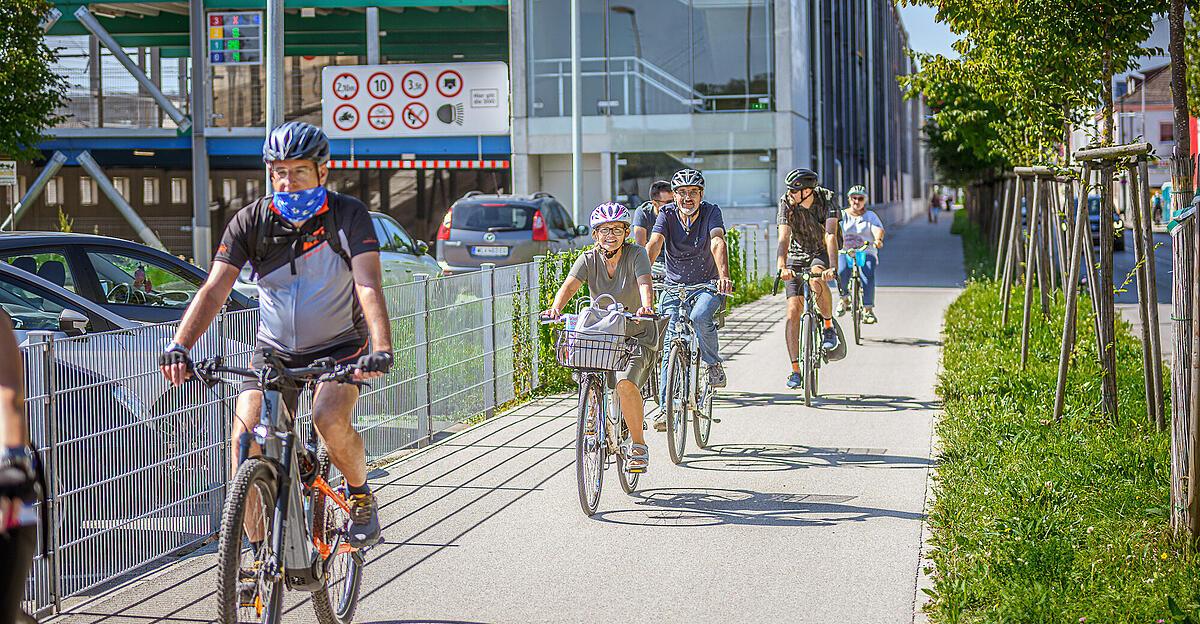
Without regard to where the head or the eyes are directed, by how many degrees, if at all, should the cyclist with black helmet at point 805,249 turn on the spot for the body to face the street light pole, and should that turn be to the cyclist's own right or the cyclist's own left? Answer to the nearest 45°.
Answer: approximately 180°

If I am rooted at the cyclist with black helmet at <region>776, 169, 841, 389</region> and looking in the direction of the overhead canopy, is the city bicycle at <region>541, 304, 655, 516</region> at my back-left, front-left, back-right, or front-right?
back-left

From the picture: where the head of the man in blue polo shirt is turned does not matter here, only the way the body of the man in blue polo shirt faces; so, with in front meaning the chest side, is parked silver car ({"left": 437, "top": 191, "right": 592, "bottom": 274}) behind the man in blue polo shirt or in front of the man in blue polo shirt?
behind

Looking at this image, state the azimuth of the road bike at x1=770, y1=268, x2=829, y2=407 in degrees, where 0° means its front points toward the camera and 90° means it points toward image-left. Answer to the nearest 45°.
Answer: approximately 0°

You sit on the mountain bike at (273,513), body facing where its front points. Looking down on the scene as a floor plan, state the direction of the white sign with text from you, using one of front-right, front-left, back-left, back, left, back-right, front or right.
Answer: back-right

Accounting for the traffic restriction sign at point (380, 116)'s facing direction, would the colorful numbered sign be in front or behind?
in front

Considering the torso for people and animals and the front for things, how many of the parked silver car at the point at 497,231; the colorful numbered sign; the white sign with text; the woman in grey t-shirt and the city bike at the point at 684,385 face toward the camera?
4
